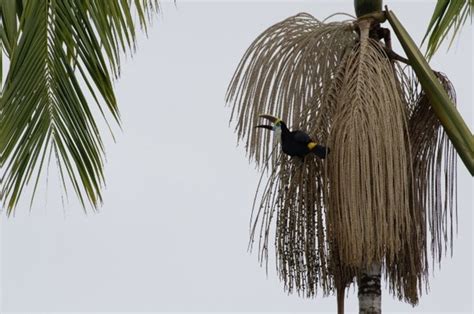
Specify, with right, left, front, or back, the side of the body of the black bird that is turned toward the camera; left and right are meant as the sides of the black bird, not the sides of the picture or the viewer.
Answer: left
